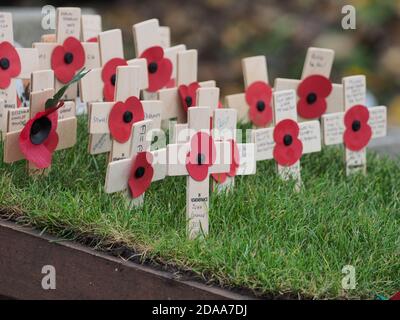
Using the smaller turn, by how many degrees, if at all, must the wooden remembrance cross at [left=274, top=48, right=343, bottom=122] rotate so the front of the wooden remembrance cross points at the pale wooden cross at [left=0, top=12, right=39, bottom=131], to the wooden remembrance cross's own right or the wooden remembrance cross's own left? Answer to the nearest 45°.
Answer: approximately 45° to the wooden remembrance cross's own right

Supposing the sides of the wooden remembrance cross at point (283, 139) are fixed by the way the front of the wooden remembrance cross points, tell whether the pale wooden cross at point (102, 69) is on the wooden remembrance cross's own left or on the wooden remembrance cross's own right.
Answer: on the wooden remembrance cross's own right

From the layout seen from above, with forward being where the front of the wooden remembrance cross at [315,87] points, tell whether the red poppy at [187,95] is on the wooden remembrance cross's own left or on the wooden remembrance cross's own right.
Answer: on the wooden remembrance cross's own right

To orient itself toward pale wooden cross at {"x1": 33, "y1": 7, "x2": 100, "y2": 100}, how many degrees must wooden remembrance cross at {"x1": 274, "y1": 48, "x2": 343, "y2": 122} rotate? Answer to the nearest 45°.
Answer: approximately 90° to its right

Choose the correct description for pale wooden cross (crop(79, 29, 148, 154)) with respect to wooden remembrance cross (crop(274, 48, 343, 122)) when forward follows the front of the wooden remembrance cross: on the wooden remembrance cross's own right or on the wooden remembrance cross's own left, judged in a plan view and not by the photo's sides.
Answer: on the wooden remembrance cross's own right

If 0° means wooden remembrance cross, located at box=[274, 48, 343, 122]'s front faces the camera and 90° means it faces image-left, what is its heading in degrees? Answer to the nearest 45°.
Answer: approximately 0°

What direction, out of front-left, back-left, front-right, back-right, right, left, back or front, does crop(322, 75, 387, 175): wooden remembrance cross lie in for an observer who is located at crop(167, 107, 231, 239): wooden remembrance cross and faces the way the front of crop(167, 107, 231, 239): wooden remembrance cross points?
back-left

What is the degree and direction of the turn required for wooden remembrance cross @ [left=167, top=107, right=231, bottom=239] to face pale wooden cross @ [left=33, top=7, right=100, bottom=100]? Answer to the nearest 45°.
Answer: approximately 135° to its right
